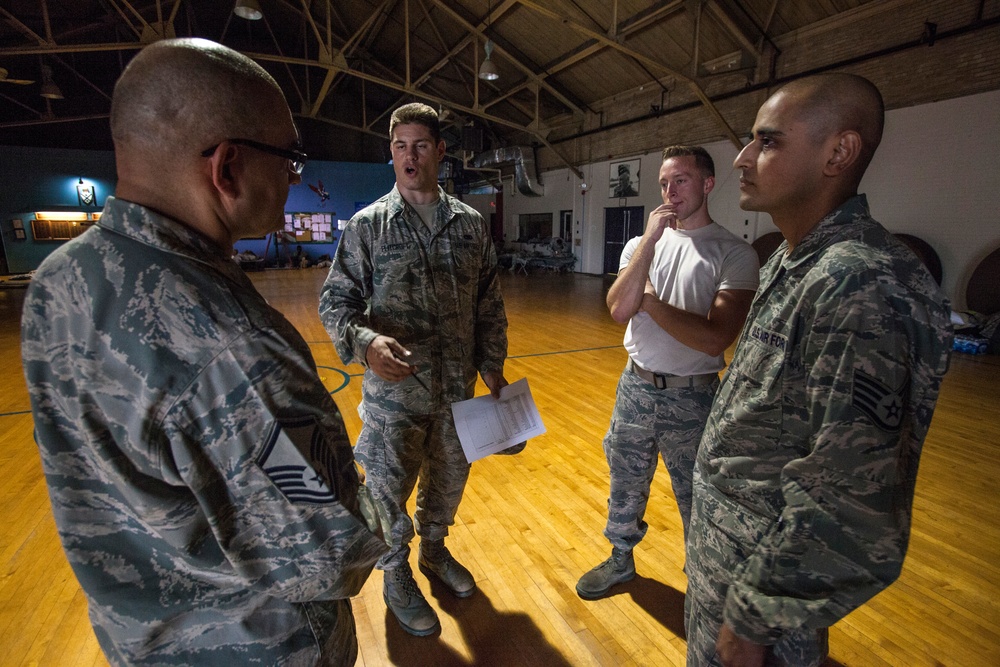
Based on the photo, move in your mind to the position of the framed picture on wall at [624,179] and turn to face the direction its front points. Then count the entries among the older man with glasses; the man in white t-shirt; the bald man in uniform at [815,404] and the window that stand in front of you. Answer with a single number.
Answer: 3

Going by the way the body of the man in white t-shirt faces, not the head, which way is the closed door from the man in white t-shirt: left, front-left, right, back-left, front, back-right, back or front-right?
back-right

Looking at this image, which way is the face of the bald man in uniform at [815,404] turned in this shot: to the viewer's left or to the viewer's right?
to the viewer's left

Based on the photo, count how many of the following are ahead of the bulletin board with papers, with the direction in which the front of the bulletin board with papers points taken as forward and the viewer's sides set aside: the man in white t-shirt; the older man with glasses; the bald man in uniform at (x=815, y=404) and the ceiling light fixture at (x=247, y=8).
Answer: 4

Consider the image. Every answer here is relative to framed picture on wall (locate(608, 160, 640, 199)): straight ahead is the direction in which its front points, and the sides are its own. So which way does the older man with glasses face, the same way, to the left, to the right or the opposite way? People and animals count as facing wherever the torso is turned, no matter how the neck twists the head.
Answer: the opposite way

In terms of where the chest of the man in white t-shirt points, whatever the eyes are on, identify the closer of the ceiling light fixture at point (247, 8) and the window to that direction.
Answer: the ceiling light fixture

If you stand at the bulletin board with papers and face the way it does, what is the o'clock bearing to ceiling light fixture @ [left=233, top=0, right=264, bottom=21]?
The ceiling light fixture is roughly at 12 o'clock from the bulletin board with papers.

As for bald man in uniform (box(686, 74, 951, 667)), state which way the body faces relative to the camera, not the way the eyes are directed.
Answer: to the viewer's left

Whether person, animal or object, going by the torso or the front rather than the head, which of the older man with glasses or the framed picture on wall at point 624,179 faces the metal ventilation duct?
the older man with glasses

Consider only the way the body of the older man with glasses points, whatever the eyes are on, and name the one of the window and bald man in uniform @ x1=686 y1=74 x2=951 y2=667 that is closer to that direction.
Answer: the window

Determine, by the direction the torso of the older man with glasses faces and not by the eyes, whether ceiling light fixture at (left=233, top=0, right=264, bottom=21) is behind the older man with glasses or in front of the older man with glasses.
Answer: in front
